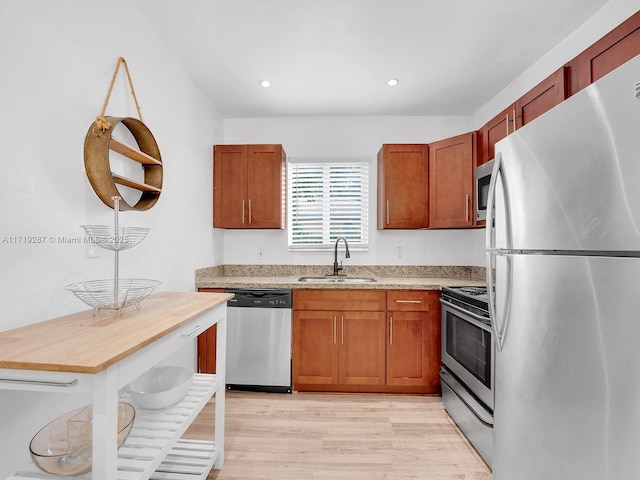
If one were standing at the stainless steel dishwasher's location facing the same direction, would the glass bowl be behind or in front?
in front

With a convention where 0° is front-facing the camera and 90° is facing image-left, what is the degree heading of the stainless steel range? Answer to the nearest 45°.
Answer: approximately 45°

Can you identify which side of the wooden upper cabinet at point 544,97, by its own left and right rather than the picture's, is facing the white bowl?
front

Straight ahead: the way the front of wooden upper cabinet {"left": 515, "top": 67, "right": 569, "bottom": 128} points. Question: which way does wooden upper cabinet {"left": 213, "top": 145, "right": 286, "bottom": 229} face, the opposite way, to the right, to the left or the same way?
to the left

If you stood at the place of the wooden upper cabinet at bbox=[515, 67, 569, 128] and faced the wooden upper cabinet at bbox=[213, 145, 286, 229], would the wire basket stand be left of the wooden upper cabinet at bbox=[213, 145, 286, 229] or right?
left

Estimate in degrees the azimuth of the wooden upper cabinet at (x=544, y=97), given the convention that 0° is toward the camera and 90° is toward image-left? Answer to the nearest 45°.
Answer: approximately 45°

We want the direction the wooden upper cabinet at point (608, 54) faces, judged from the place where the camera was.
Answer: facing the viewer and to the left of the viewer

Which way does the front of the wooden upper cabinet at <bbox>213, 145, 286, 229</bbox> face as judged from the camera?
facing the viewer

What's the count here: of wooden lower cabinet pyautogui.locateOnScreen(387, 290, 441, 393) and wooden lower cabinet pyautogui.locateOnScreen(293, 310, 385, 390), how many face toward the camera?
2

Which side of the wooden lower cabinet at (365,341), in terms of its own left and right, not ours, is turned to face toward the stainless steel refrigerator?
front

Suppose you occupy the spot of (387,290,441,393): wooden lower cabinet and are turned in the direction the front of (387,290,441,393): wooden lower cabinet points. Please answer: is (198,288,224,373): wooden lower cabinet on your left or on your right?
on your right

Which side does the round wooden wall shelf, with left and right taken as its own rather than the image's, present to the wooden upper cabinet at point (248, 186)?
left

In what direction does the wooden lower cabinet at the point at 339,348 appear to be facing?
toward the camera

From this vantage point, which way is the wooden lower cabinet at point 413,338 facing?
toward the camera

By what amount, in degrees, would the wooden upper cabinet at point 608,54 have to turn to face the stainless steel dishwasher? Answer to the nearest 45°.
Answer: approximately 45° to its right

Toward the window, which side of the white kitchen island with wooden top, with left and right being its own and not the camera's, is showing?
left
